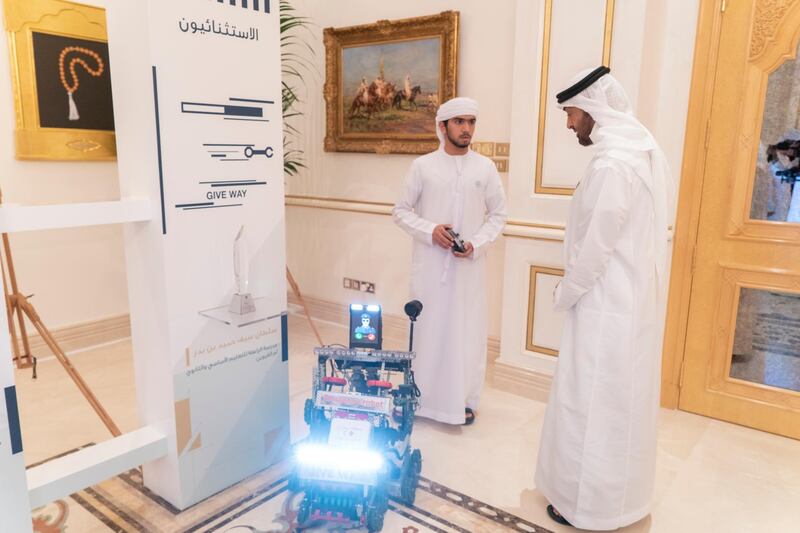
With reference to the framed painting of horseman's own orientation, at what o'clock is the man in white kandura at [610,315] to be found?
The man in white kandura is roughly at 10 o'clock from the framed painting of horseman.

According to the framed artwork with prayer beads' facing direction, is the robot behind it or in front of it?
in front

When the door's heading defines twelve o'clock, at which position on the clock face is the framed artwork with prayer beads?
The framed artwork with prayer beads is roughly at 1 o'clock from the door.

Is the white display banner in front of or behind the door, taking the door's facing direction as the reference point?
in front

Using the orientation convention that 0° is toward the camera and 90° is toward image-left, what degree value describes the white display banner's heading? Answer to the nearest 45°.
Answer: approximately 315°

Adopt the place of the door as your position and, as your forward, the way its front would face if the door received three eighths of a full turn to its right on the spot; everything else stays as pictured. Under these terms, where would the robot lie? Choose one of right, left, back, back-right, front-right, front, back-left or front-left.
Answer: back-left

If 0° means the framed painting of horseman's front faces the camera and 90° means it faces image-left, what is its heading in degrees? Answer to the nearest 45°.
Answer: approximately 45°

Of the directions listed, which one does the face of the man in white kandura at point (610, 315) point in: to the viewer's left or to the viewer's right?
to the viewer's left

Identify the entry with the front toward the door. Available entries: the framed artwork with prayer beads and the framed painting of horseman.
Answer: the framed artwork with prayer beads

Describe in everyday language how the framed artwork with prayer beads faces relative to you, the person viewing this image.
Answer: facing the viewer and to the right of the viewer

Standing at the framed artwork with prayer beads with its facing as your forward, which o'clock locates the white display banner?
The white display banner is roughly at 1 o'clock from the framed artwork with prayer beads.

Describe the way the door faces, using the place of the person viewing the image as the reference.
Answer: facing the viewer and to the left of the viewer

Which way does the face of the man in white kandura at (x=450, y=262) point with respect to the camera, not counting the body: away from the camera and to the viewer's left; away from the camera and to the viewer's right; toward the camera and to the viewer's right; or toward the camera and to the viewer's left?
toward the camera and to the viewer's right

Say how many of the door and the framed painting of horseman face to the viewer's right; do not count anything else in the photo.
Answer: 0

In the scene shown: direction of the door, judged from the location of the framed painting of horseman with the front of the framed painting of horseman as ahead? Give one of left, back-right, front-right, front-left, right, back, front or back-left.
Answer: left
